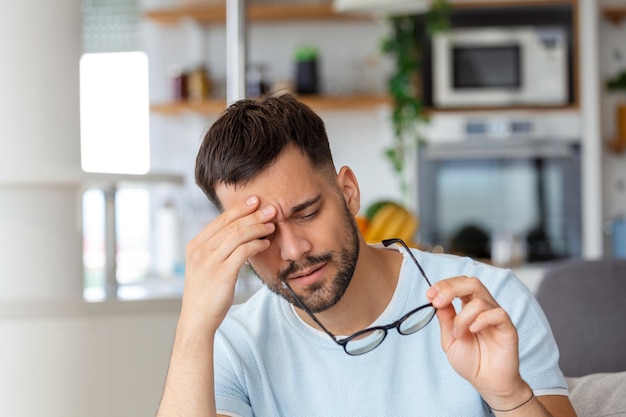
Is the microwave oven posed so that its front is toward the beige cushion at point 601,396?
yes

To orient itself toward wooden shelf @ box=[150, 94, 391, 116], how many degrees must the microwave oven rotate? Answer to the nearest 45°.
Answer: approximately 90° to its right

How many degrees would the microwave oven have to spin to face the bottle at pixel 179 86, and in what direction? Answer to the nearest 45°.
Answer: approximately 90° to its right

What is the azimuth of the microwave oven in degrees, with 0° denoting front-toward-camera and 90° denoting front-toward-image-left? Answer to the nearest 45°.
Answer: approximately 0°

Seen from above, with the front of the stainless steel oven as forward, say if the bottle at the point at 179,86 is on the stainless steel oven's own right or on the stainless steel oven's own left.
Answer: on the stainless steel oven's own right

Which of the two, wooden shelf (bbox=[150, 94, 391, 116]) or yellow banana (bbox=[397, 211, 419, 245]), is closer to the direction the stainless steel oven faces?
the yellow banana

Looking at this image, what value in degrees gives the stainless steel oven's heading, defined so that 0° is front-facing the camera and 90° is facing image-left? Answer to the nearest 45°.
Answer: approximately 0°

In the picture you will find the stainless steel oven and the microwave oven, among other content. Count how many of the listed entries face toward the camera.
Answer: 2

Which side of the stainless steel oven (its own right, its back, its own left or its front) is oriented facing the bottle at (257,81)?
right
